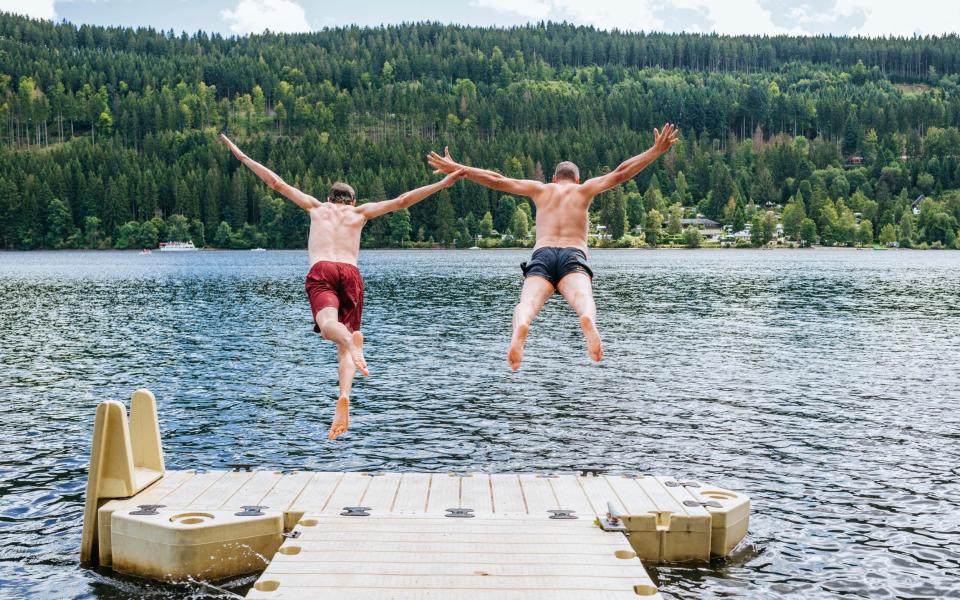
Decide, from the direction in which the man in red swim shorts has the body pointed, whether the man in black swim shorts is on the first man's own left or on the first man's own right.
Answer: on the first man's own right

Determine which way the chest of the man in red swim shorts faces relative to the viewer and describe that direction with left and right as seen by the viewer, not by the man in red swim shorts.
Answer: facing away from the viewer

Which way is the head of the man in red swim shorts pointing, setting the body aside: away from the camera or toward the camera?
away from the camera

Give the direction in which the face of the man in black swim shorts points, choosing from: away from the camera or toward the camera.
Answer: away from the camera
